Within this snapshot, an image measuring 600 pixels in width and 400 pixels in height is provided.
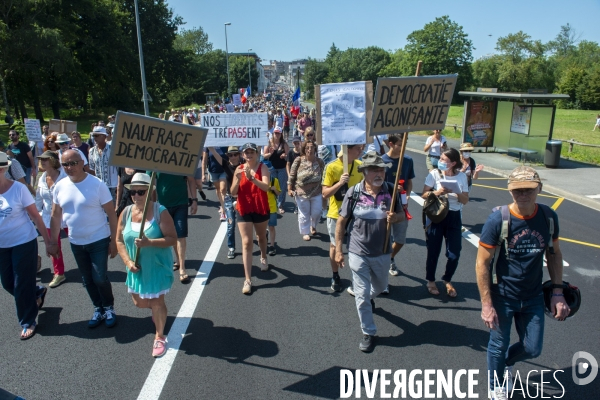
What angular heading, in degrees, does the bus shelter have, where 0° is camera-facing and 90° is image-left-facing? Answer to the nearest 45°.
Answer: approximately 45°

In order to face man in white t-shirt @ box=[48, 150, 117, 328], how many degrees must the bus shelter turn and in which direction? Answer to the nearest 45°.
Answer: approximately 45° to its left
